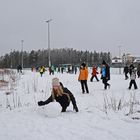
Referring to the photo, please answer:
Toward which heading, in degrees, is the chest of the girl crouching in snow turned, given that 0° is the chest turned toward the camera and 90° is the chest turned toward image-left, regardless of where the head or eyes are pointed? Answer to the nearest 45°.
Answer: approximately 45°
